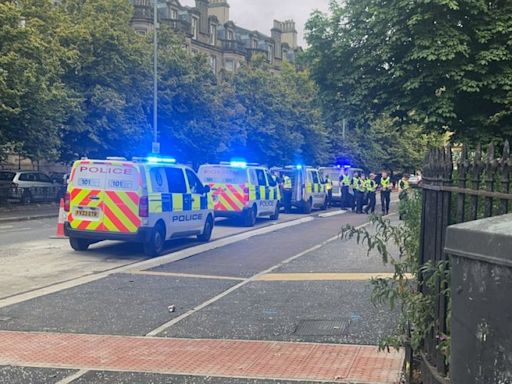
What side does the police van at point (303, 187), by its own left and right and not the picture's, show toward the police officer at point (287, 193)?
back

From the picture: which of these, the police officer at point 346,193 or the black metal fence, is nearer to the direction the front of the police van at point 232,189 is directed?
the police officer

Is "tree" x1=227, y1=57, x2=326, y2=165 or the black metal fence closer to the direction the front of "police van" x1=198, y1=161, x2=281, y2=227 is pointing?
the tree

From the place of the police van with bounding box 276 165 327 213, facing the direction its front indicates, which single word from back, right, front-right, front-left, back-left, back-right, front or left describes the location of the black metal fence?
back-right

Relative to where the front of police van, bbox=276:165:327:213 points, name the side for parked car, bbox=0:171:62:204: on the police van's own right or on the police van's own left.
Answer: on the police van's own left

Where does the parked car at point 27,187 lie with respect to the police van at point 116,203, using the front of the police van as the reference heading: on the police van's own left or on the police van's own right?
on the police van's own left

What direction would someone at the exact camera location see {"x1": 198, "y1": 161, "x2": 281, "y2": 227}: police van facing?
facing away from the viewer and to the right of the viewer

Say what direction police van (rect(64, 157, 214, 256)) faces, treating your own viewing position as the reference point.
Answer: facing away from the viewer and to the right of the viewer

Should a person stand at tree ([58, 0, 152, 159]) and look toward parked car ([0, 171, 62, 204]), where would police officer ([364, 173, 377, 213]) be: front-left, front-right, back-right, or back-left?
back-left
